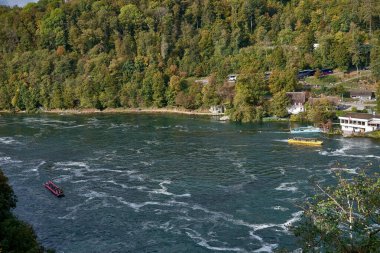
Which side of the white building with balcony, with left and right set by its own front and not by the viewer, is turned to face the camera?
front

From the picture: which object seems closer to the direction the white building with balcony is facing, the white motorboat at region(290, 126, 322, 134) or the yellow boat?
the yellow boat

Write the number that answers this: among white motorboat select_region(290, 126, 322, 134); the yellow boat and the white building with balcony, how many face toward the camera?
1

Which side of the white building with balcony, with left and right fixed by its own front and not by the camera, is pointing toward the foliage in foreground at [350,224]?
front
